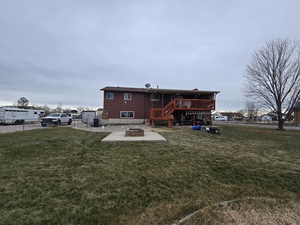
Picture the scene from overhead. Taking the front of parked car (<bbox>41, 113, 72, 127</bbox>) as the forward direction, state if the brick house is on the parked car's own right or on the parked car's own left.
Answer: on the parked car's own left

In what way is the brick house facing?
away from the camera

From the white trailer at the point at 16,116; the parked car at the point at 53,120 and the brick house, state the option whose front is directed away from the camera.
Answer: the brick house

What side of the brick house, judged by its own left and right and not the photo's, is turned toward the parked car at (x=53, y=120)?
left

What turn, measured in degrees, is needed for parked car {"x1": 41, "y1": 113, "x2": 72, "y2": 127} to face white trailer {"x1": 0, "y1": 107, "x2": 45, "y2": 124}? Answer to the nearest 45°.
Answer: approximately 90° to its right

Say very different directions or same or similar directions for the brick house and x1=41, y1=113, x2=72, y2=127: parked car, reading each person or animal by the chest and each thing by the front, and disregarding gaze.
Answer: very different directions

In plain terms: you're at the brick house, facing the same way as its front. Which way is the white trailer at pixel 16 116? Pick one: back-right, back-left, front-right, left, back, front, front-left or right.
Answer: left

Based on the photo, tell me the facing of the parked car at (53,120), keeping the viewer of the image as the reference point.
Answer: facing the viewer and to the left of the viewer
